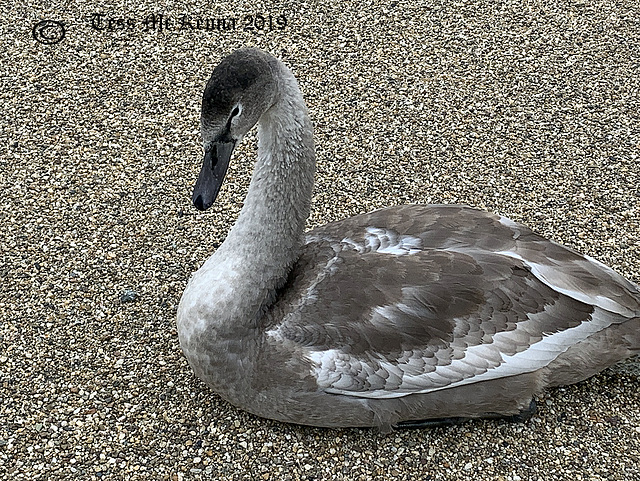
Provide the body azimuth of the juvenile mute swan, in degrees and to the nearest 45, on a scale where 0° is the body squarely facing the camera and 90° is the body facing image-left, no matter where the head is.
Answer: approximately 90°
